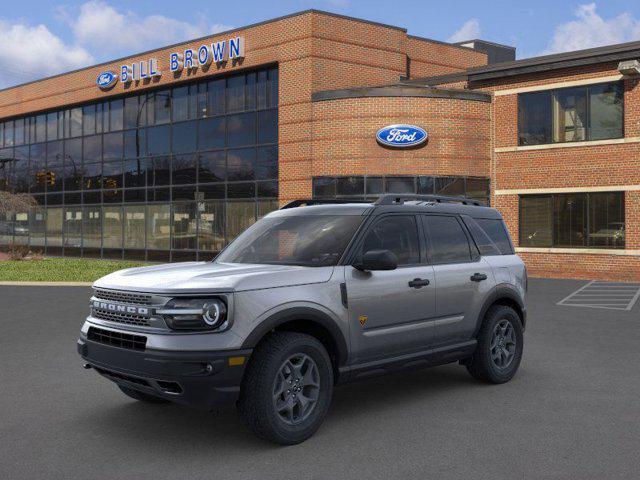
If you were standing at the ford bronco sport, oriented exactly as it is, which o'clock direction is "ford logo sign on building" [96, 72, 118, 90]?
The ford logo sign on building is roughly at 4 o'clock from the ford bronco sport.

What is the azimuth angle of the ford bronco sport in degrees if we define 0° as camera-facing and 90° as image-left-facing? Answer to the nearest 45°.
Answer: approximately 45°

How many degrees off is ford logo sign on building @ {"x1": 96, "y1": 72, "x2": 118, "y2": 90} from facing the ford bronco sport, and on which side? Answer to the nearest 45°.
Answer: approximately 45° to its left

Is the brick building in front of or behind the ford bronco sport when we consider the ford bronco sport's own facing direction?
behind

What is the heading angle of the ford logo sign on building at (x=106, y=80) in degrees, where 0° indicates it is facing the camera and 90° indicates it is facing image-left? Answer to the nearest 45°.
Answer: approximately 45°
